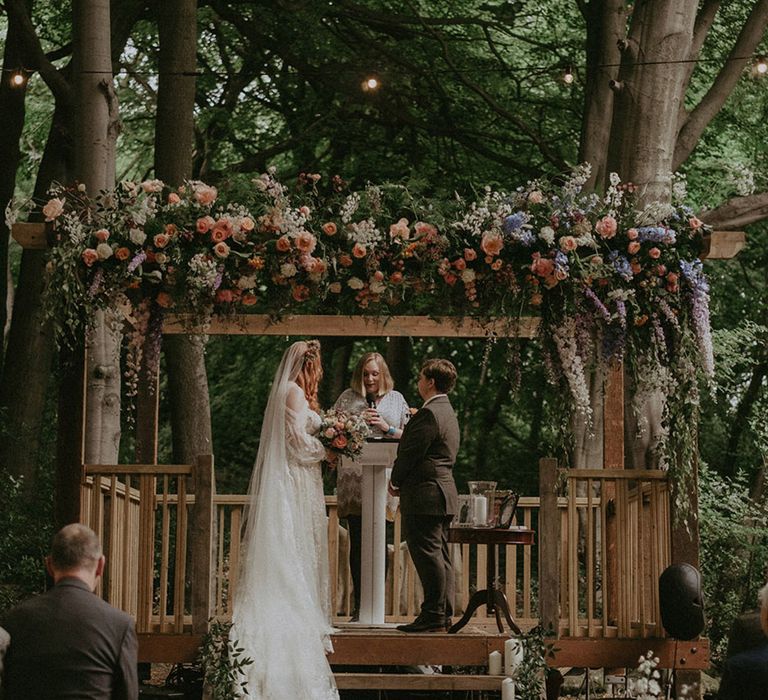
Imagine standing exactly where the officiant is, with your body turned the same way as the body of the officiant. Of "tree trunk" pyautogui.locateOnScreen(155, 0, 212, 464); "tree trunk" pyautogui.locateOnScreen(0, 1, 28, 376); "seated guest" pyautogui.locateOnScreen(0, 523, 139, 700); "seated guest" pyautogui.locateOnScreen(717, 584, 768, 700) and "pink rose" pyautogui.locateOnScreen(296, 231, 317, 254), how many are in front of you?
3

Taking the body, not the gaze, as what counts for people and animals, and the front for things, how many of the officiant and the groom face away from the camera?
0

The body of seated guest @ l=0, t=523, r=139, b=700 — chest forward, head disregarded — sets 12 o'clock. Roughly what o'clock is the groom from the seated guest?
The groom is roughly at 1 o'clock from the seated guest.

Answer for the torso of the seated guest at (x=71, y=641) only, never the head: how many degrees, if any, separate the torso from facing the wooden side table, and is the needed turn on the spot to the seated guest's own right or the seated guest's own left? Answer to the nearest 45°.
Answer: approximately 45° to the seated guest's own right

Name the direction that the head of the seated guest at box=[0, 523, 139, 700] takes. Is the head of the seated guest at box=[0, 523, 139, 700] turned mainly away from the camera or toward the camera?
away from the camera

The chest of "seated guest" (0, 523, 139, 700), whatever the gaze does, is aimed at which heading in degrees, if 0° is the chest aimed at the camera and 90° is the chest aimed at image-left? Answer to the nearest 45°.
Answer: approximately 180°

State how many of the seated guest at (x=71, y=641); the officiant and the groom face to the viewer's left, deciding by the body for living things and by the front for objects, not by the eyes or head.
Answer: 1

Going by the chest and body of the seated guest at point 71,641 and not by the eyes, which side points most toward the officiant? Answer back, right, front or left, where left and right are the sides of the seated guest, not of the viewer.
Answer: front

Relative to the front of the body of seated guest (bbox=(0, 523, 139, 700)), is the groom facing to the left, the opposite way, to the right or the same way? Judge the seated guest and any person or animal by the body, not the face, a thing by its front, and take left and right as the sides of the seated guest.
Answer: to the left

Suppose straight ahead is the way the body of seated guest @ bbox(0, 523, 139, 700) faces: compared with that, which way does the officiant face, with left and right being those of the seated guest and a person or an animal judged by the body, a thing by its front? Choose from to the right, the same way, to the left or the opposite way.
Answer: the opposite way

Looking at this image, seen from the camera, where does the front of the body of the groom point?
to the viewer's left

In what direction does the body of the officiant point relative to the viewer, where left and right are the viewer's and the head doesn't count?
facing the viewer

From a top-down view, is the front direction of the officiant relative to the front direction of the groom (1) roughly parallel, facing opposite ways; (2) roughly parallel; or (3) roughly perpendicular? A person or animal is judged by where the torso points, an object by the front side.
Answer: roughly perpendicular

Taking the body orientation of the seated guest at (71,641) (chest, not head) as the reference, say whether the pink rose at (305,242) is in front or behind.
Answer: in front
